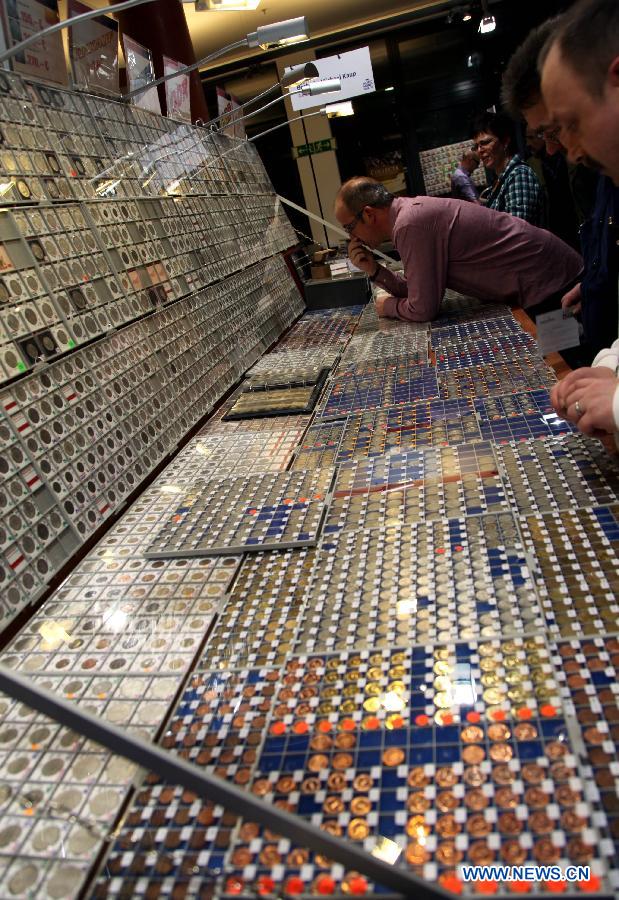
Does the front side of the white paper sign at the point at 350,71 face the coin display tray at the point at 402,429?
yes

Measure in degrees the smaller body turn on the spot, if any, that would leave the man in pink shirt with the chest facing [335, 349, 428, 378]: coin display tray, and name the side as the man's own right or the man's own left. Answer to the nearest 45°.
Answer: approximately 45° to the man's own left

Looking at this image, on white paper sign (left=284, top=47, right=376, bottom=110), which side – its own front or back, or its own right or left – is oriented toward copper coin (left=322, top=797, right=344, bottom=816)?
front

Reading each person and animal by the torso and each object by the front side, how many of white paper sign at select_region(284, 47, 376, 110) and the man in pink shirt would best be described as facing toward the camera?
1

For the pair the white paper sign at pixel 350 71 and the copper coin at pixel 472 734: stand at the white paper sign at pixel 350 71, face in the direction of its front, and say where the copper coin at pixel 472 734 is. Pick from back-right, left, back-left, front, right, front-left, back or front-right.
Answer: front

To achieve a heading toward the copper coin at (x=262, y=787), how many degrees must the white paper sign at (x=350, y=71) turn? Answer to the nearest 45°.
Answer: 0° — it already faces it

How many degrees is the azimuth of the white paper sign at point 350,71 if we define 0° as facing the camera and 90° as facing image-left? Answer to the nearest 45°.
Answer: approximately 0°

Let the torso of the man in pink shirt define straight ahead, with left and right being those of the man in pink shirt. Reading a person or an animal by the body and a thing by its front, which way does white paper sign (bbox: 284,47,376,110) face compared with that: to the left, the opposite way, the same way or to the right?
to the left

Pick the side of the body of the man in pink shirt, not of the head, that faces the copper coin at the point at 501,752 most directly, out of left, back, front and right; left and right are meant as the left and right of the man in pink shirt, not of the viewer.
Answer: left

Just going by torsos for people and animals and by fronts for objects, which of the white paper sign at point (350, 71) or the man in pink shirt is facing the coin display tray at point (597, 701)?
the white paper sign

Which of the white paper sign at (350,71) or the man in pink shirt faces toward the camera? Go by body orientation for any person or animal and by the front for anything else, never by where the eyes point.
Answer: the white paper sign

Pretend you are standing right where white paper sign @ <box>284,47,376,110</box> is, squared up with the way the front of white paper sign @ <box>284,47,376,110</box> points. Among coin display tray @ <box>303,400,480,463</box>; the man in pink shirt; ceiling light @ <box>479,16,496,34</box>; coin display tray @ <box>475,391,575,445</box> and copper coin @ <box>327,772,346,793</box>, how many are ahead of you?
4

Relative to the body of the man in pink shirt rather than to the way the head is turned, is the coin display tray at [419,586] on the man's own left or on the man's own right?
on the man's own left

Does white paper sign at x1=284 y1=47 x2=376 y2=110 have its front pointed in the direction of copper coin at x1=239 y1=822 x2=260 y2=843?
yes

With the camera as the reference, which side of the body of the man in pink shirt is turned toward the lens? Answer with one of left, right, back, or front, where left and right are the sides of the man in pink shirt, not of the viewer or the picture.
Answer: left

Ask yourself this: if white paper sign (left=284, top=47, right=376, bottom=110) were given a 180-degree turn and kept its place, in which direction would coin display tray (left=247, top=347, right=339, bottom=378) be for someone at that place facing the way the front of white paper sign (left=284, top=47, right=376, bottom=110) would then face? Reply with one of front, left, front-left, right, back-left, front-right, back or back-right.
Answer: back

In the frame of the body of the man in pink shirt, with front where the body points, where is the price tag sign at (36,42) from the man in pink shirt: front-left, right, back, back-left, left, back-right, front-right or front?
front-left

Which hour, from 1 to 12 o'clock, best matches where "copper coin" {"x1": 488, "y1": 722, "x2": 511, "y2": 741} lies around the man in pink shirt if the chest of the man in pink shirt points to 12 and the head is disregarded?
The copper coin is roughly at 9 o'clock from the man in pink shirt.
